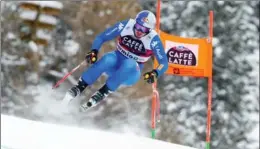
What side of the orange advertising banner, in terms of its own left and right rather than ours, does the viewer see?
front

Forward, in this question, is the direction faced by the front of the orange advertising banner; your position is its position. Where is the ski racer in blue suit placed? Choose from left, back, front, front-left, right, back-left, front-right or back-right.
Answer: front-right
